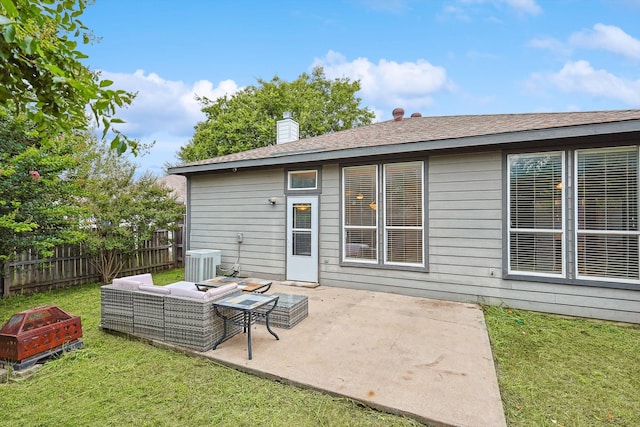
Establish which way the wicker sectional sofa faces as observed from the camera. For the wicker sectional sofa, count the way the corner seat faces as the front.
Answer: facing away from the viewer and to the right of the viewer

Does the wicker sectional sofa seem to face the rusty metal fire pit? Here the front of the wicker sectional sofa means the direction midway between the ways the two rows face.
no

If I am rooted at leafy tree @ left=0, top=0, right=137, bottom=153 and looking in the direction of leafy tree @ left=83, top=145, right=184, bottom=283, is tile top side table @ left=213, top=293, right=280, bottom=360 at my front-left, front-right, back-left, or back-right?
front-right

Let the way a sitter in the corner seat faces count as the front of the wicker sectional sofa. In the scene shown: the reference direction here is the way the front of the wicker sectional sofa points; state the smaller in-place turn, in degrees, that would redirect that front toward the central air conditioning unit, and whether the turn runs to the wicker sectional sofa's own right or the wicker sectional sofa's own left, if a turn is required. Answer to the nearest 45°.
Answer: approximately 45° to the wicker sectional sofa's own left

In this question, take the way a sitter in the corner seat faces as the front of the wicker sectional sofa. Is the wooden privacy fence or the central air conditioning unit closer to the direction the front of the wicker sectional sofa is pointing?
the central air conditioning unit

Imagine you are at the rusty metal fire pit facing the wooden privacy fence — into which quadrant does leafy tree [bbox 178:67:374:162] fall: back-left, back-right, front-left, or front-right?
front-right

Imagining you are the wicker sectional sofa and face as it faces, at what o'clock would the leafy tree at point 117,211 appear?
The leafy tree is roughly at 10 o'clock from the wicker sectional sofa.

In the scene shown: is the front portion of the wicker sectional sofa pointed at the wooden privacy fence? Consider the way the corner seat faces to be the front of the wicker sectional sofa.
no

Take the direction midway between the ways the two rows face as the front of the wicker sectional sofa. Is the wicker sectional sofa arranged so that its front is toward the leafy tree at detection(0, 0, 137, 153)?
no

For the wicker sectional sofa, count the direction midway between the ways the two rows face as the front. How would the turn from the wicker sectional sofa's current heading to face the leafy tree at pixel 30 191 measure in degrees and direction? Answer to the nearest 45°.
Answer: approximately 90° to its left

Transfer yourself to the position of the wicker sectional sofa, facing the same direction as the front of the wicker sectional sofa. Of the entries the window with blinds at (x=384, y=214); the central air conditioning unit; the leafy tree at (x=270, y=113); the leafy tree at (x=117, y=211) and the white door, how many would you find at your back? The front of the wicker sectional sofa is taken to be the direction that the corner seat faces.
0

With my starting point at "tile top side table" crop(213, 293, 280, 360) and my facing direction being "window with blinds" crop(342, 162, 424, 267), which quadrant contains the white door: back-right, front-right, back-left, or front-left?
front-left

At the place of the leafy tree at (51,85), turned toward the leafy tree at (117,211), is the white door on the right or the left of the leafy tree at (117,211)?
right

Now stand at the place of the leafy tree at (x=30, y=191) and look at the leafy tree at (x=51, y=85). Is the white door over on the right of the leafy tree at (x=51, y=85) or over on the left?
left

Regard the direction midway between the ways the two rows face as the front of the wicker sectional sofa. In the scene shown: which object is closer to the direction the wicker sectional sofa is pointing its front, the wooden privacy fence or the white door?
the white door

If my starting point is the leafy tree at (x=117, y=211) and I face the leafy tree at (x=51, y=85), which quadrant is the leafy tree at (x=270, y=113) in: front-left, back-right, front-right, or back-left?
back-left

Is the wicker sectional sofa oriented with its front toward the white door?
yes
